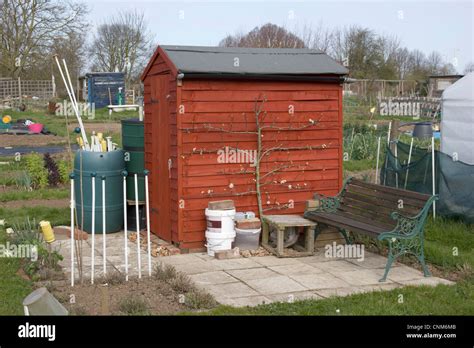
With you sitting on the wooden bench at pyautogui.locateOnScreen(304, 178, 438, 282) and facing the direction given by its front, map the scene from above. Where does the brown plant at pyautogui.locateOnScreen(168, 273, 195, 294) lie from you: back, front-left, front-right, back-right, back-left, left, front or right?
front

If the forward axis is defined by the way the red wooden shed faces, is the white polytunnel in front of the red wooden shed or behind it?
behind

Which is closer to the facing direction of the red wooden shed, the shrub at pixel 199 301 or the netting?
the shrub

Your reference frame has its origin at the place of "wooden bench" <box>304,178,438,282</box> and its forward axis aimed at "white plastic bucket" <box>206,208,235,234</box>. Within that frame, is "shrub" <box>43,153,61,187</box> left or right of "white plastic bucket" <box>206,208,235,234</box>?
right

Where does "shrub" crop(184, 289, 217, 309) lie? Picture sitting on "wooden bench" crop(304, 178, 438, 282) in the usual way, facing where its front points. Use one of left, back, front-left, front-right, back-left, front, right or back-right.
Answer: front

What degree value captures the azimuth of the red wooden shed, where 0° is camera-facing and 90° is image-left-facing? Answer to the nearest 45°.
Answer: approximately 90°

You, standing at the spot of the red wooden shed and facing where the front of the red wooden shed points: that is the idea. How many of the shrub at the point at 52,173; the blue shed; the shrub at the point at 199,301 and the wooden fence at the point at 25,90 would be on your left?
1

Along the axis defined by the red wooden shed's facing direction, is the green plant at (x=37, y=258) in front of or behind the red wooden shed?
in front

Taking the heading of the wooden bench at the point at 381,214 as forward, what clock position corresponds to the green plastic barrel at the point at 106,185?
The green plastic barrel is roughly at 2 o'clock from the wooden bench.

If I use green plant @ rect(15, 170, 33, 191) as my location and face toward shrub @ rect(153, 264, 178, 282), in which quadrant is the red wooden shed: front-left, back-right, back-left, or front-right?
front-left

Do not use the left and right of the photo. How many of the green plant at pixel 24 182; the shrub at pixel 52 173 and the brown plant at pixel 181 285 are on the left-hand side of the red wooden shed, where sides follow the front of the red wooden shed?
1

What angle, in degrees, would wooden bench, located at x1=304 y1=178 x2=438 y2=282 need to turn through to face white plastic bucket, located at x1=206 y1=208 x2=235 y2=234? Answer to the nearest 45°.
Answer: approximately 45° to its right

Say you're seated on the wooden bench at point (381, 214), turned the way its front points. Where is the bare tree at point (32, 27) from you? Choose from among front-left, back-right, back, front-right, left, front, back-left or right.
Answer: right
